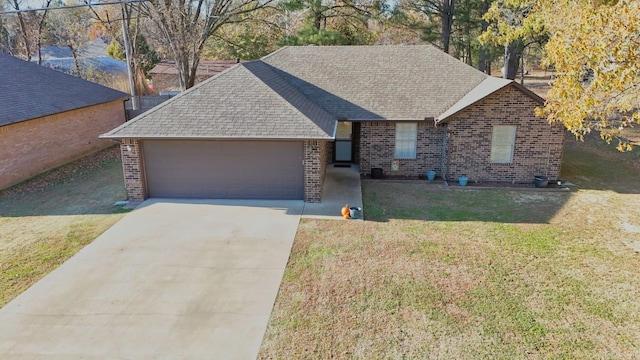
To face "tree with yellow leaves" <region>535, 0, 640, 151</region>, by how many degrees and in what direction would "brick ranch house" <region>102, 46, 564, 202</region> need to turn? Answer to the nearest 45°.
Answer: approximately 45° to its left

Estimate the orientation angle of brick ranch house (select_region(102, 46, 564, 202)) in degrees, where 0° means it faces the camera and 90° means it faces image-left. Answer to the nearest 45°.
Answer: approximately 0°

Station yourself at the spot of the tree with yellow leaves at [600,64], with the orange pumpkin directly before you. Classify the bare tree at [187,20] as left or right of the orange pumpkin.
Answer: right

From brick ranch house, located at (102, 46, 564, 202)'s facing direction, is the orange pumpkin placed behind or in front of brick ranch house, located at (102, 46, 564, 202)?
in front

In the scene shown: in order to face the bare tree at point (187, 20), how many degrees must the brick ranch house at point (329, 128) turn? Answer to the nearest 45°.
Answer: approximately 135° to its right

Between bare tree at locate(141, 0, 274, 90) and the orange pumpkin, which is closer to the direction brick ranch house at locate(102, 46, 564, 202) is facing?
the orange pumpkin

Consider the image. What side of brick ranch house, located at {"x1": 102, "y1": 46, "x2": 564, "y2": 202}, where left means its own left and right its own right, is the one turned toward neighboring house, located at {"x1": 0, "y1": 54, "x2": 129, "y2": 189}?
right
